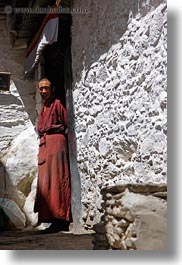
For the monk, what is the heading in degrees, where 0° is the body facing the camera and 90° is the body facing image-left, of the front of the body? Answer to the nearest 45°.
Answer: approximately 45°
